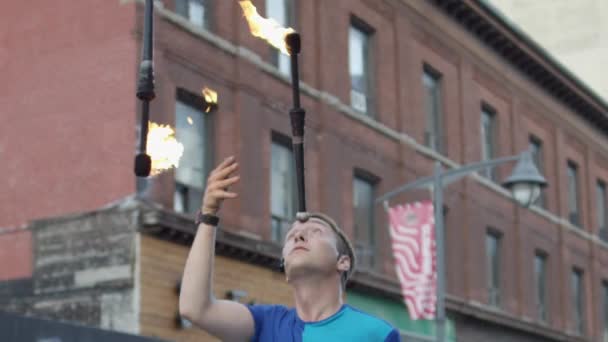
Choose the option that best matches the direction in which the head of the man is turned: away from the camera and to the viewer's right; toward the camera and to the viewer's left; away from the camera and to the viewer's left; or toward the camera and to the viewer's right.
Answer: toward the camera and to the viewer's left

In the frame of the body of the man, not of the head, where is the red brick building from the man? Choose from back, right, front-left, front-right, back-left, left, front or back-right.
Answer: back-right
